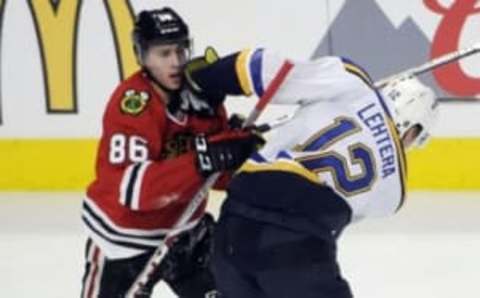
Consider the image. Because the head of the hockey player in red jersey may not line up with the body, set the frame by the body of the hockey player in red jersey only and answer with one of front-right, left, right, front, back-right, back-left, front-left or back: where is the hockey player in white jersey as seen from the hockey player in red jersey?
front

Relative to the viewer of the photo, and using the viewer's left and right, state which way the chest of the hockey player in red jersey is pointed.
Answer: facing the viewer and to the right of the viewer

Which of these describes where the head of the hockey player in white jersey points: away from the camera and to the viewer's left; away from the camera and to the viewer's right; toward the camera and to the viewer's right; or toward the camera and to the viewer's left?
away from the camera and to the viewer's right
